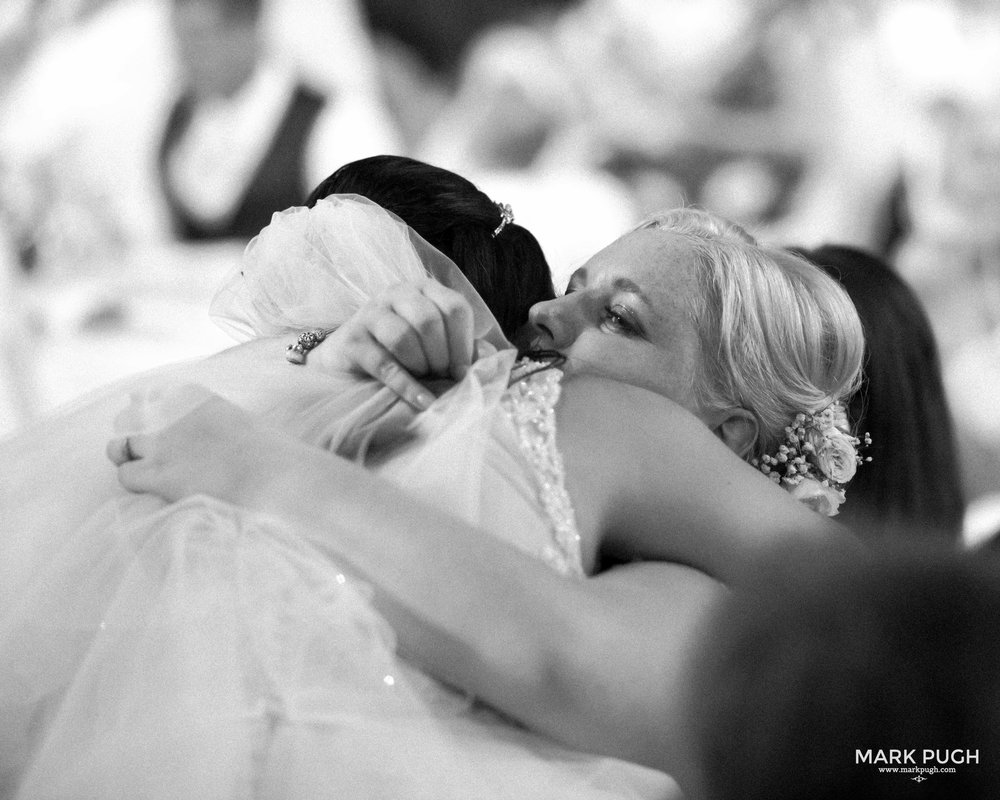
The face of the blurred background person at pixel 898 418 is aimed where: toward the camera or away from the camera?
away from the camera

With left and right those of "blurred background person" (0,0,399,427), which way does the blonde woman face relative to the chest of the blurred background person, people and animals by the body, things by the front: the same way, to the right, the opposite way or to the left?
to the right

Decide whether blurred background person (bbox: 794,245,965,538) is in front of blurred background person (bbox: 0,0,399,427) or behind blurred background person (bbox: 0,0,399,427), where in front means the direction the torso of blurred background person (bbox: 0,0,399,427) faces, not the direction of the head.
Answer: in front

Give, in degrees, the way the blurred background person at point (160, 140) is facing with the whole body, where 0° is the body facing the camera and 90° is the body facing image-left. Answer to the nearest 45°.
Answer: approximately 0°

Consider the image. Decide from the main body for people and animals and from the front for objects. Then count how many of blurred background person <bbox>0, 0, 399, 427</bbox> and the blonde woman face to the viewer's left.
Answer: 1

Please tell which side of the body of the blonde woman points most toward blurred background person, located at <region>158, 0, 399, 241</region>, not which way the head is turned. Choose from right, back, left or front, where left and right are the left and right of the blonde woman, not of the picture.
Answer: right

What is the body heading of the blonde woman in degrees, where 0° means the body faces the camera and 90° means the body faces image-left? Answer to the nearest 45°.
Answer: approximately 90°

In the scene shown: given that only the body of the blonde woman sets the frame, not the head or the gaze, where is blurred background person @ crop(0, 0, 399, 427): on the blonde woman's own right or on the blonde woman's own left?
on the blonde woman's own right

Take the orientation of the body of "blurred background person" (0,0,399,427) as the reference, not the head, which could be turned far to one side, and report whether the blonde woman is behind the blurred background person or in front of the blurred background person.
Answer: in front
